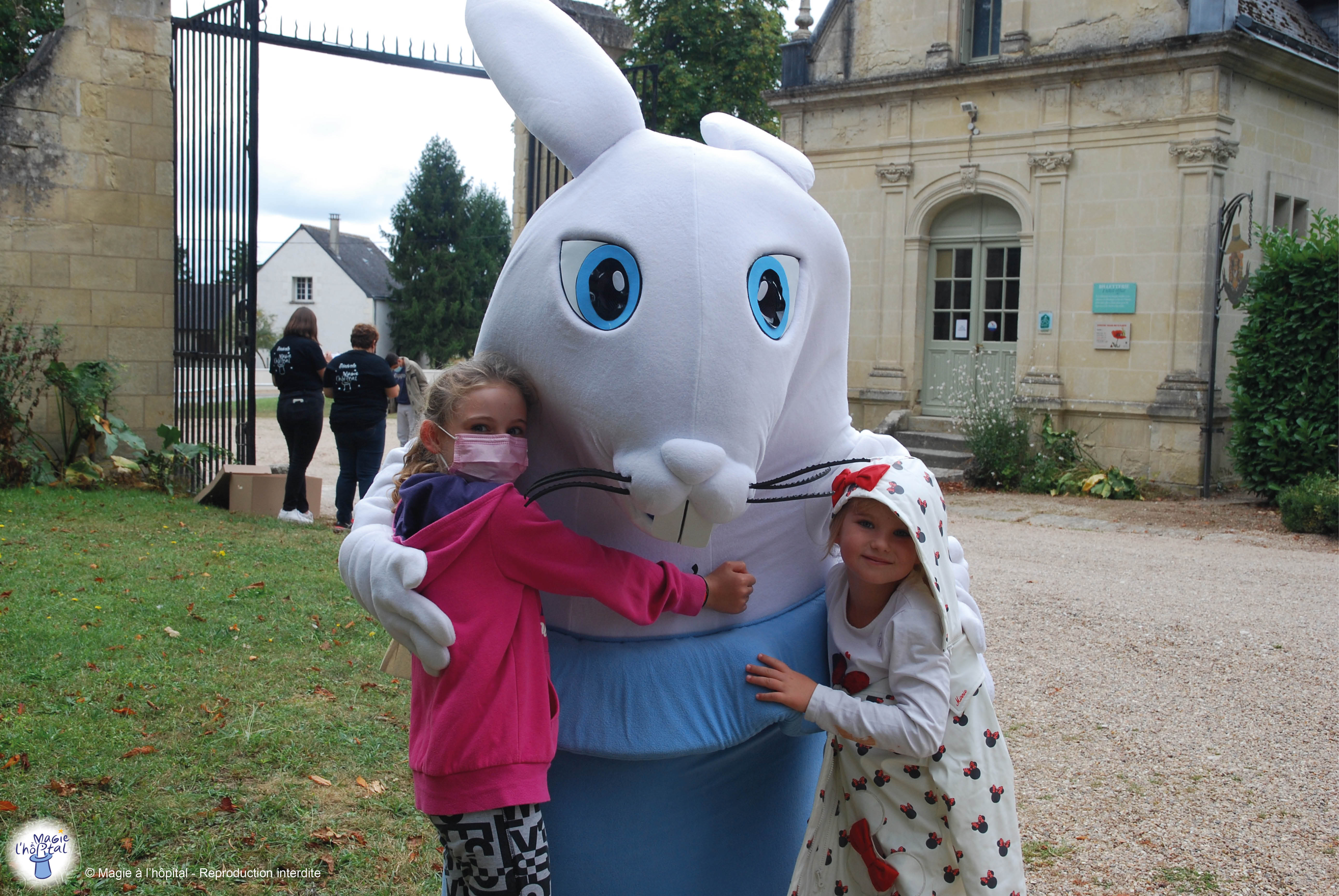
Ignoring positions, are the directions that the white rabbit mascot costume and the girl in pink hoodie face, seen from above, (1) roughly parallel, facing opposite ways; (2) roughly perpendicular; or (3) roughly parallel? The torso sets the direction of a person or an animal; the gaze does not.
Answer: roughly perpendicular

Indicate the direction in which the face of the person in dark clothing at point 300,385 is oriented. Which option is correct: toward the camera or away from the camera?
away from the camera

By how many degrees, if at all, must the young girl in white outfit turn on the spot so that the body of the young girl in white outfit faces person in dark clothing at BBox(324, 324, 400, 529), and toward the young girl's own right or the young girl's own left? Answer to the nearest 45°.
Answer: approximately 90° to the young girl's own right

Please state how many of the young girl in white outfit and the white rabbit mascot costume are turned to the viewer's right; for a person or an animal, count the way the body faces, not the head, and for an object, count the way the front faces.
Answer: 0

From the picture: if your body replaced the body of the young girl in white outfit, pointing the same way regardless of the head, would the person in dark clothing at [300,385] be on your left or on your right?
on your right

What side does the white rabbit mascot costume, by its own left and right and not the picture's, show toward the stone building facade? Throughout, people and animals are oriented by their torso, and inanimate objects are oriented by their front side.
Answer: back

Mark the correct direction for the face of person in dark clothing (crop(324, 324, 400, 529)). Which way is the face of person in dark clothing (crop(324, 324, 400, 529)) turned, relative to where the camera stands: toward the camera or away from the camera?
away from the camera

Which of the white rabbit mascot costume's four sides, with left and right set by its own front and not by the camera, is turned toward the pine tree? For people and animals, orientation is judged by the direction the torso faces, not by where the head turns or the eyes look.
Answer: back

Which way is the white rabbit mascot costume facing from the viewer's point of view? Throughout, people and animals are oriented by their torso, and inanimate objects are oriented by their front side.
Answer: toward the camera

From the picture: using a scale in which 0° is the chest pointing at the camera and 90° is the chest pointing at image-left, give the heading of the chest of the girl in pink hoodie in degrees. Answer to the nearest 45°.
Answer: approximately 270°

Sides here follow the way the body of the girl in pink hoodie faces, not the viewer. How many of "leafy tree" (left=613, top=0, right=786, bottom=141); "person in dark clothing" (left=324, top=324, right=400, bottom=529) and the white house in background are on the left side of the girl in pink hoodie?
3

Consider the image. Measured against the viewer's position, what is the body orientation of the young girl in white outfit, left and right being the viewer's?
facing the viewer and to the left of the viewer

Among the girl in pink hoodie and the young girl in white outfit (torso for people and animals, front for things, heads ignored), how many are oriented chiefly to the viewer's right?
1
